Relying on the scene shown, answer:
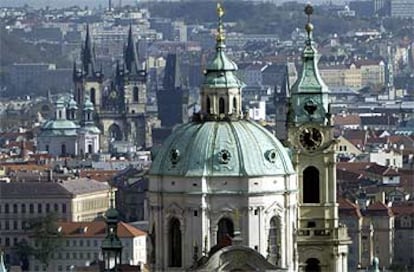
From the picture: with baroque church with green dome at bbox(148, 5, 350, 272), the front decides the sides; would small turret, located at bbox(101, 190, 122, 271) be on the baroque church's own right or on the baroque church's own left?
on the baroque church's own right

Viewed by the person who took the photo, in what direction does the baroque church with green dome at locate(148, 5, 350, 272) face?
facing the viewer
